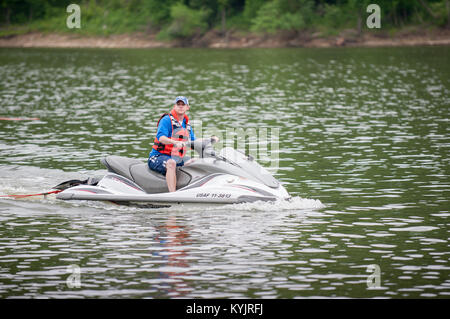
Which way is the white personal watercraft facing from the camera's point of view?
to the viewer's right
